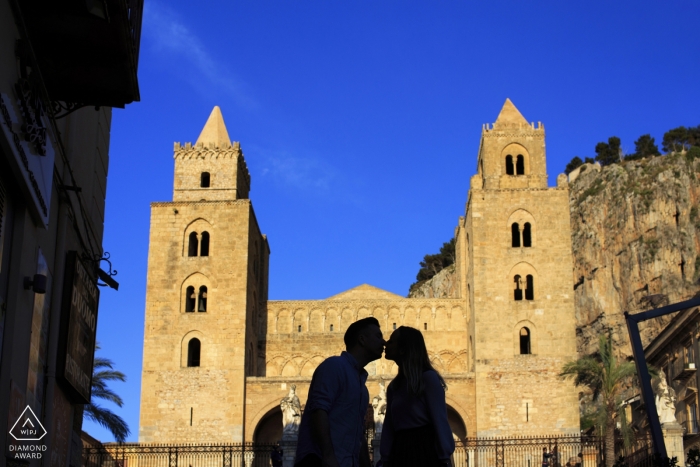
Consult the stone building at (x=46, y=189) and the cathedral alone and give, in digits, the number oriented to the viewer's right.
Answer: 1

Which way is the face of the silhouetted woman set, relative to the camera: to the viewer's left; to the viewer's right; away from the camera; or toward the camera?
to the viewer's left

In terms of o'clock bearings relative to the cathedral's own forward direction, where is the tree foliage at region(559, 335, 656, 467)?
The tree foliage is roughly at 10 o'clock from the cathedral.

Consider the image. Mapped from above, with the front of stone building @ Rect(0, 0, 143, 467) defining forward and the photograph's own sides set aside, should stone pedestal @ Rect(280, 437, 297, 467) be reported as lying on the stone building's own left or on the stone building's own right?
on the stone building's own left

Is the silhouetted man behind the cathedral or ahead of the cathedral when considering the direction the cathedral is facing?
ahead

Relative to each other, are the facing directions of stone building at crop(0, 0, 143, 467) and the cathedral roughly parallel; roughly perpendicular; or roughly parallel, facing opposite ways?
roughly perpendicular

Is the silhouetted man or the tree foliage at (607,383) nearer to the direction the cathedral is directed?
the silhouetted man

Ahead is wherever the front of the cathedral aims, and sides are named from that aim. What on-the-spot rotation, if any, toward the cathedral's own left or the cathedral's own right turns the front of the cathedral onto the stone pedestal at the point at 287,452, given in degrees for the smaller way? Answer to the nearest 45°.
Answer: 0° — it already faces it

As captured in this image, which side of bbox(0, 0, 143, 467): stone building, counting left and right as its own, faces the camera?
right

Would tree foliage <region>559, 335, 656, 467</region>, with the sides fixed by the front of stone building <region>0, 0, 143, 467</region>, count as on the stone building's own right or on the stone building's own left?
on the stone building's own left

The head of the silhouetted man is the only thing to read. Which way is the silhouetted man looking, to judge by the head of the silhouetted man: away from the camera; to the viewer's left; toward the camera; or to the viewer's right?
to the viewer's right

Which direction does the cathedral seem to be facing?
toward the camera

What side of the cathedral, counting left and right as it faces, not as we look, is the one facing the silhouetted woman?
front
